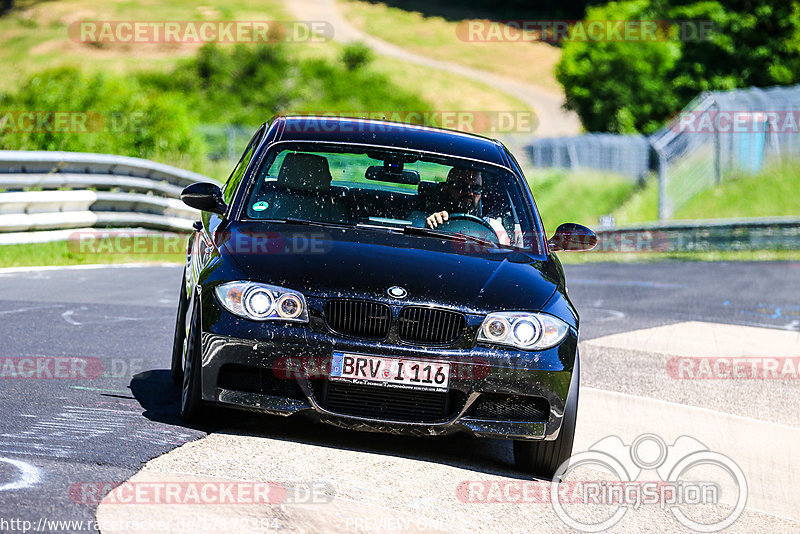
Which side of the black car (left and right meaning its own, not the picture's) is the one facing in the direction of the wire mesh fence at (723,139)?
back

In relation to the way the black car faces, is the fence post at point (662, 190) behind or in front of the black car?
behind

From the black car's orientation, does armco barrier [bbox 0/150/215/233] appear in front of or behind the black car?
behind

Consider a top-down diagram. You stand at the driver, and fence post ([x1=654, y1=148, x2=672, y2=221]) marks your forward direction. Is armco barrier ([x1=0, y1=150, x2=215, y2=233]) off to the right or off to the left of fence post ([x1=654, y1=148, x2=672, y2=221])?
left

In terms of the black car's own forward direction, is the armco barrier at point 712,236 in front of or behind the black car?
behind

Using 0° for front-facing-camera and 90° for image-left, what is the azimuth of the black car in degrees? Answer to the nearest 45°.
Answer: approximately 0°
